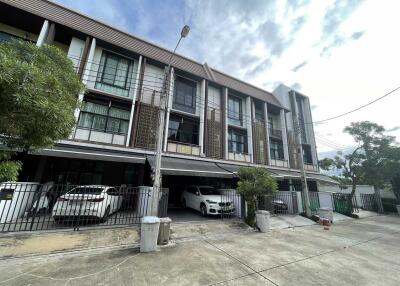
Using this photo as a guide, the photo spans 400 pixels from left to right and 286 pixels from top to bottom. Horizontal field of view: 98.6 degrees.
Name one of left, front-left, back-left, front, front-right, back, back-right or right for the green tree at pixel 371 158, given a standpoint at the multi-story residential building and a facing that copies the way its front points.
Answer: front-left

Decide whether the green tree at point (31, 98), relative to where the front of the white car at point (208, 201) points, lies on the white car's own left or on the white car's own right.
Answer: on the white car's own right

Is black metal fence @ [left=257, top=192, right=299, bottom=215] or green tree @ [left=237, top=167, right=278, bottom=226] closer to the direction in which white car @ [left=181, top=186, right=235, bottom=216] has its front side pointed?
the green tree

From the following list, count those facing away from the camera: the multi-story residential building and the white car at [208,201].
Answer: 0

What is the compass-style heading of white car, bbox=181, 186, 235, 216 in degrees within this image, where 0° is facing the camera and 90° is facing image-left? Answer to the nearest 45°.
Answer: approximately 315°

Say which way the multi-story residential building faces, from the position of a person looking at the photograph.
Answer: facing the viewer and to the right of the viewer

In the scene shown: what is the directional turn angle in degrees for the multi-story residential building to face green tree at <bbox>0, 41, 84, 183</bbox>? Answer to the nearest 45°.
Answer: approximately 45° to its right

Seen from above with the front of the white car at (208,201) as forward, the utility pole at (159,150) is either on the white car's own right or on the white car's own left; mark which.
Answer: on the white car's own right

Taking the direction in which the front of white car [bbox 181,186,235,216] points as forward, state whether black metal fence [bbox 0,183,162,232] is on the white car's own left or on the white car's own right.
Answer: on the white car's own right

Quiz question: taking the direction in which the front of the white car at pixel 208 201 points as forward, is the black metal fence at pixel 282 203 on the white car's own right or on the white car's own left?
on the white car's own left

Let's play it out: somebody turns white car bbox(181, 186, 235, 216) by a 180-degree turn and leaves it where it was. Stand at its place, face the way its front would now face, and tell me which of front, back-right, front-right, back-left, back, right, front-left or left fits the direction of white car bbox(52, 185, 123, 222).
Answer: left

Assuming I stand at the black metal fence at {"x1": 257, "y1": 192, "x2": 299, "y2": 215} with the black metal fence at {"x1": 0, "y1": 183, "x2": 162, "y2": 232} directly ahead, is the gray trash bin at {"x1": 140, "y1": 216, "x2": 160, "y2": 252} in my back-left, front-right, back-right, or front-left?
front-left
